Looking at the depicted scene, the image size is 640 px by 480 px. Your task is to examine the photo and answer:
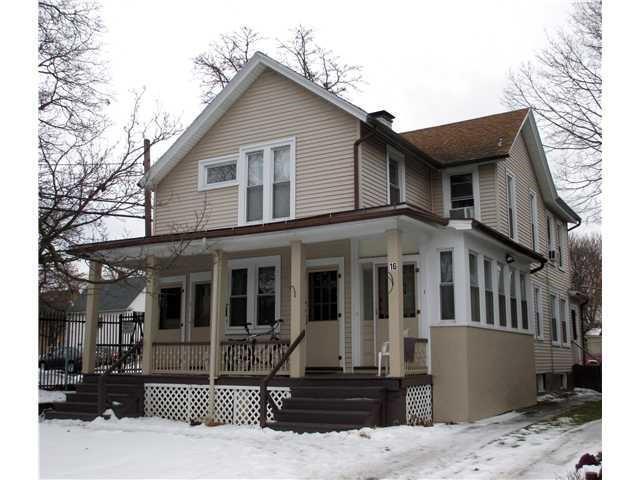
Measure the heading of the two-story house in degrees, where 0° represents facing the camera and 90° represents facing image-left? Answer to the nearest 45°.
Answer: approximately 45°

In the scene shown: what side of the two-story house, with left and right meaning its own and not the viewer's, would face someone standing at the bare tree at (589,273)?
back

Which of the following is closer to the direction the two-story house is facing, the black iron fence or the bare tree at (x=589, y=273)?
the black iron fence
